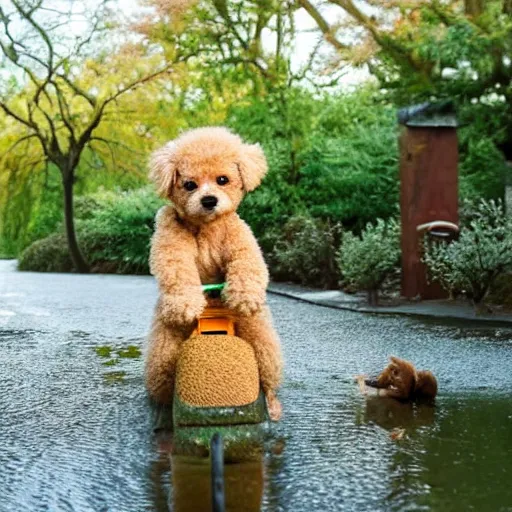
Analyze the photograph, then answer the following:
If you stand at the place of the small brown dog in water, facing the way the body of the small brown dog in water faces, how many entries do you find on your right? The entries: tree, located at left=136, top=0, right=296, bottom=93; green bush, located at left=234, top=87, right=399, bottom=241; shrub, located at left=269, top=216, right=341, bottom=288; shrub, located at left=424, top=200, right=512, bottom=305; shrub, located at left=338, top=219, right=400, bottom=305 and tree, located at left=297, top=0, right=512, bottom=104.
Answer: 6

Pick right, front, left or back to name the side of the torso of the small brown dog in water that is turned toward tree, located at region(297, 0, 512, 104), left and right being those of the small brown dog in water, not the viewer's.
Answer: right

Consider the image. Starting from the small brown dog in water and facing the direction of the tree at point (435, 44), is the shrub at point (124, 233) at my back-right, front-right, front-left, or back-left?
front-left

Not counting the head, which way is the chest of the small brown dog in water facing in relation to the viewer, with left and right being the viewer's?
facing to the left of the viewer

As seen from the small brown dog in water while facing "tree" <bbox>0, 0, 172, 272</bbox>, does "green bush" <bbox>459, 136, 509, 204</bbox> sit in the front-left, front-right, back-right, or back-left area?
front-right

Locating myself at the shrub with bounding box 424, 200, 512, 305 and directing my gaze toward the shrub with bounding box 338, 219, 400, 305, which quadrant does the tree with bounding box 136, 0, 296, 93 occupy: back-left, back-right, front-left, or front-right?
front-right

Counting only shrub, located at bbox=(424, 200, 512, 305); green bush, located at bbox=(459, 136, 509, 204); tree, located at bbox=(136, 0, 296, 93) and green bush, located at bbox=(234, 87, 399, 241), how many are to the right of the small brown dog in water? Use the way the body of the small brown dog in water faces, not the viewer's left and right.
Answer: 4

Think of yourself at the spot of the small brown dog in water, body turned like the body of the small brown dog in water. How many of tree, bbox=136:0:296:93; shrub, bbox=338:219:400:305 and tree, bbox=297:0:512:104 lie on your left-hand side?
0

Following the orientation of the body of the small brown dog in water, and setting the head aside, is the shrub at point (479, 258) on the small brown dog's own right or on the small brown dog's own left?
on the small brown dog's own right

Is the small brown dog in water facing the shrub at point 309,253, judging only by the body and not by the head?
no

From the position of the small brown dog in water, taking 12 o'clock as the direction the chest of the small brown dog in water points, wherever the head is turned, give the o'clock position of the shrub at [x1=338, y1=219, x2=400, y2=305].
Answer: The shrub is roughly at 3 o'clock from the small brown dog in water.

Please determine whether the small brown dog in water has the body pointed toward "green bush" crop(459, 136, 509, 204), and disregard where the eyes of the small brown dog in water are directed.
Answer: no

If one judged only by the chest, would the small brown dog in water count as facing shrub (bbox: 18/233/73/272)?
no

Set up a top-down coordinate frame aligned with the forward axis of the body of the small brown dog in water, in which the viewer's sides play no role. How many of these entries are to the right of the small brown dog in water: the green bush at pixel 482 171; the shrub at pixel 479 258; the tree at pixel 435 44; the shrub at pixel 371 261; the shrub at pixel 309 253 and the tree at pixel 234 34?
6
